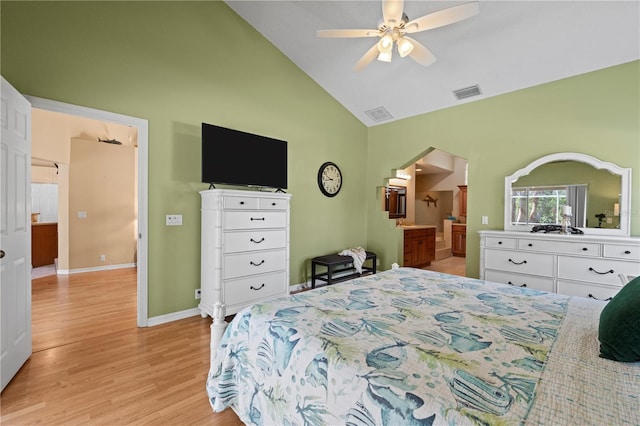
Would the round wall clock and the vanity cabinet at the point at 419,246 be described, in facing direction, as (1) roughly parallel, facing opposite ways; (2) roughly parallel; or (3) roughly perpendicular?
roughly parallel

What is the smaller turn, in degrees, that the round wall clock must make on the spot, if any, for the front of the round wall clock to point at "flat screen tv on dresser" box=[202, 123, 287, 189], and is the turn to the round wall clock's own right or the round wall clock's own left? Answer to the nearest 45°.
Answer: approximately 90° to the round wall clock's own right

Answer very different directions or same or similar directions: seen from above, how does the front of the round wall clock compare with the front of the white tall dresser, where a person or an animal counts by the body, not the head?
same or similar directions

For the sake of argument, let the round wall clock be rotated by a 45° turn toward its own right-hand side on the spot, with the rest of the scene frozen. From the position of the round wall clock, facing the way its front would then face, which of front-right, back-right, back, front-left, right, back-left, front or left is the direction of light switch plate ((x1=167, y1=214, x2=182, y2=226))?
front-right

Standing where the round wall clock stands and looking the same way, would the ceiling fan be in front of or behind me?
in front

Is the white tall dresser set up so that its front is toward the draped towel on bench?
no

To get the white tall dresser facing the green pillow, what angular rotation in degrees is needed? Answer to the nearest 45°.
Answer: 0° — it already faces it

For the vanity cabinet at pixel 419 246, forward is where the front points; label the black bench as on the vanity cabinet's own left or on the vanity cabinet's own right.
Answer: on the vanity cabinet's own right

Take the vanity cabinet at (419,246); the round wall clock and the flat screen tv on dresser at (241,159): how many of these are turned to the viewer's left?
0

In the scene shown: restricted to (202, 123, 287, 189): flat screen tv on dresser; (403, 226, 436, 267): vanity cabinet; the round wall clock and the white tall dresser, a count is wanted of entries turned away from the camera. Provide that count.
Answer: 0

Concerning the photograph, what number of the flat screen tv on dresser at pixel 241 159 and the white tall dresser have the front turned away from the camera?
0

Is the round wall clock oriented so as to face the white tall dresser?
no

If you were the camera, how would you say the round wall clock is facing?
facing the viewer and to the right of the viewer

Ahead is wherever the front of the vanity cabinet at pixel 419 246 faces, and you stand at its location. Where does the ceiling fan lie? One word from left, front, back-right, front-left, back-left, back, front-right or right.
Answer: front-right

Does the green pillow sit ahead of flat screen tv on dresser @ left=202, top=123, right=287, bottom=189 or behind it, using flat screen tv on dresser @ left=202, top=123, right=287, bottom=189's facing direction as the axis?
ahead

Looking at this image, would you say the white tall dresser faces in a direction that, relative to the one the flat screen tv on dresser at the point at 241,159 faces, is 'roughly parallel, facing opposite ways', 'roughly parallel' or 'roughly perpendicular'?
roughly parallel

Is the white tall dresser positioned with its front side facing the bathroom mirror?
no

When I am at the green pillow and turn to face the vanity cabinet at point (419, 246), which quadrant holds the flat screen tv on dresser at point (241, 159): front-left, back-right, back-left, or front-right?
front-left
